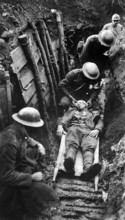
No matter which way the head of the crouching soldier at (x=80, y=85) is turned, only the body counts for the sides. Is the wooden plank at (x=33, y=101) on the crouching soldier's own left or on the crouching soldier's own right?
on the crouching soldier's own right

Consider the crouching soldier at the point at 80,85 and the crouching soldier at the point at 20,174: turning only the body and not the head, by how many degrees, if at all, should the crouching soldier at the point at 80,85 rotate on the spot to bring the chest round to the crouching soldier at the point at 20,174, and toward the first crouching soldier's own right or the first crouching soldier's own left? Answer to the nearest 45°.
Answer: approximately 45° to the first crouching soldier's own right

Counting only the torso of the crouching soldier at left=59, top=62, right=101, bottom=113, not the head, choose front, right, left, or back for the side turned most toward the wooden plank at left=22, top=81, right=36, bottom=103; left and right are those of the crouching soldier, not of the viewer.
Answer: right

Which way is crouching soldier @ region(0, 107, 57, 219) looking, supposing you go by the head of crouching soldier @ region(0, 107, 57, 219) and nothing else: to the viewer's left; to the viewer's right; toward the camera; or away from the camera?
to the viewer's right

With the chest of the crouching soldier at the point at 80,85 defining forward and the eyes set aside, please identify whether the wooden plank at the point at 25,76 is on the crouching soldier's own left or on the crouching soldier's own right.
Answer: on the crouching soldier's own right

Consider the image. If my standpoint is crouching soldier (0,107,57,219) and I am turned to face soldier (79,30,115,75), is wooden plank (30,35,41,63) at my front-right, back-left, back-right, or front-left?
front-left

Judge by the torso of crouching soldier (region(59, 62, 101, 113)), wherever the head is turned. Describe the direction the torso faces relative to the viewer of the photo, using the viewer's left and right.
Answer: facing the viewer and to the right of the viewer

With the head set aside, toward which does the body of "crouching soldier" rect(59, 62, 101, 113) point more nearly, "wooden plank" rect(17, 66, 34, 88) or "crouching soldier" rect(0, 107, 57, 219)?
the crouching soldier

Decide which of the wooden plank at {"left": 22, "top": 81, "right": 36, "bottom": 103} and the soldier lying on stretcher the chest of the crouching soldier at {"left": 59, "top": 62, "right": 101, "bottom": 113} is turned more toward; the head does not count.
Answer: the soldier lying on stretcher

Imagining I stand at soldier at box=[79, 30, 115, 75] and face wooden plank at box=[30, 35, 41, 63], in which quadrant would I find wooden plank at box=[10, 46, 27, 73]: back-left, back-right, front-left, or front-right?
front-left
